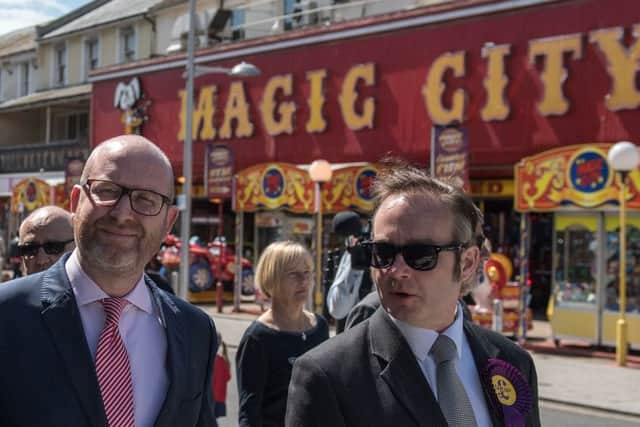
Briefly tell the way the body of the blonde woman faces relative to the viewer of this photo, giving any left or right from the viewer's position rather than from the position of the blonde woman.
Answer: facing the viewer and to the right of the viewer

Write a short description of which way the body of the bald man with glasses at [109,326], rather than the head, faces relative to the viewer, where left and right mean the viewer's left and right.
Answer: facing the viewer

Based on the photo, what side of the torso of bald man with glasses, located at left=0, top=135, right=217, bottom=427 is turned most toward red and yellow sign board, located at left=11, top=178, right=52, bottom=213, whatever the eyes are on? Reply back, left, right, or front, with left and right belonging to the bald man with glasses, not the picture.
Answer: back

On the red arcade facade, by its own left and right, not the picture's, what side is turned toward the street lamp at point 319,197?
front

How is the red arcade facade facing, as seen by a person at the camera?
facing the viewer and to the left of the viewer

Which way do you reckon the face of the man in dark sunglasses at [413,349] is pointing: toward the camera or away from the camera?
toward the camera

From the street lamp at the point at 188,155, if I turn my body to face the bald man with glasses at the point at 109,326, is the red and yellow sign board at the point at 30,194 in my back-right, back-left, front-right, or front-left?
back-right

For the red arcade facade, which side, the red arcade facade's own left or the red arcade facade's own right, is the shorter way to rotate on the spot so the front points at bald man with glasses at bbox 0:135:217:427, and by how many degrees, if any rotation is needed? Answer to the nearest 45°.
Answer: approximately 45° to the red arcade facade's own left

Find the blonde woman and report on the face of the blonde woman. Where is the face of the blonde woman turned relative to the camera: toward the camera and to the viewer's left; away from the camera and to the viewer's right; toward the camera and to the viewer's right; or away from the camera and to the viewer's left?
toward the camera and to the viewer's right

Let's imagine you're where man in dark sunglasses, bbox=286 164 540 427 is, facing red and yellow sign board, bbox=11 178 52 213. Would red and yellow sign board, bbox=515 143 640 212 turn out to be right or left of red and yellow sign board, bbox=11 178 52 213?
right

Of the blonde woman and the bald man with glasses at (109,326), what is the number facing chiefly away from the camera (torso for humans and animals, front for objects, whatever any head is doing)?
0

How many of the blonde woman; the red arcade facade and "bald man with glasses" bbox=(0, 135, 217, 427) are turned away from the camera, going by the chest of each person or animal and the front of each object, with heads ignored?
0
